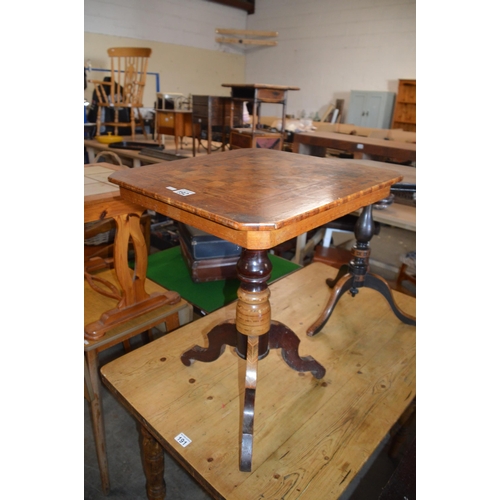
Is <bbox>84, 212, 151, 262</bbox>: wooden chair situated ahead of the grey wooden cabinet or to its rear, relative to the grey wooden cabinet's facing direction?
ahead

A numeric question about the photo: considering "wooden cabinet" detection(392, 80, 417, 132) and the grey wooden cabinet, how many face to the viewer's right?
0

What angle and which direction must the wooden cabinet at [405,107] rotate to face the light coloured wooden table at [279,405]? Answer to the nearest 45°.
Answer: approximately 45° to its left

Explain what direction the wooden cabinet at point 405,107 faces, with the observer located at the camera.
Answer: facing the viewer and to the left of the viewer
